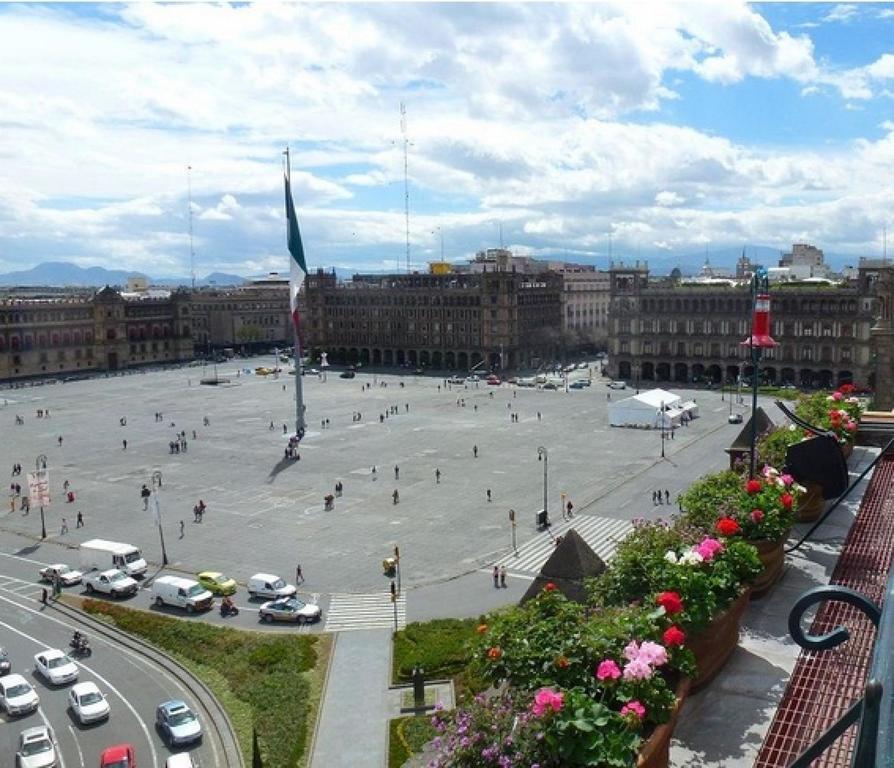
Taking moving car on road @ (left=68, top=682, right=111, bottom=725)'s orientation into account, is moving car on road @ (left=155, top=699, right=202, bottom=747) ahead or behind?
ahead

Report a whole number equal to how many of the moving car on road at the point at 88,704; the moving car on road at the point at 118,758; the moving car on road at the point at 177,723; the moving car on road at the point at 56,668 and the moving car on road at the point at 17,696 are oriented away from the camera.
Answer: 0

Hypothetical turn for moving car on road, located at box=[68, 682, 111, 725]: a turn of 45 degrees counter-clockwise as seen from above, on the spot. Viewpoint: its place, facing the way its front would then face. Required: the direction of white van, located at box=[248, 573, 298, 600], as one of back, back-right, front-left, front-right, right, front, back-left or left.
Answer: front-left

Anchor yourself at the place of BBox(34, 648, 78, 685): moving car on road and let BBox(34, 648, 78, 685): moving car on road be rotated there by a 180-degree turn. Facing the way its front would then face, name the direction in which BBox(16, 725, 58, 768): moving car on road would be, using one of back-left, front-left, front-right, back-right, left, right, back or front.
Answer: back-left

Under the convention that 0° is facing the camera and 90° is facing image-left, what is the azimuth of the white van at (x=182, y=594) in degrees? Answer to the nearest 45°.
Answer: approximately 315°

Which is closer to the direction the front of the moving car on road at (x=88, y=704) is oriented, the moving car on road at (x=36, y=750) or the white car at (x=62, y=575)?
the moving car on road

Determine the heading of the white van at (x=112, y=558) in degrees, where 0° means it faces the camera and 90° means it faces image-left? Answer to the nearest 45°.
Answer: approximately 315°

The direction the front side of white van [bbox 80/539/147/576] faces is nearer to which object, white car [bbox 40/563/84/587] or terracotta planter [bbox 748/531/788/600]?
the terracotta planter

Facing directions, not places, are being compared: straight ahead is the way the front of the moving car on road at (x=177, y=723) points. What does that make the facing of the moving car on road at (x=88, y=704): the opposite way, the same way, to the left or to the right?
the same way

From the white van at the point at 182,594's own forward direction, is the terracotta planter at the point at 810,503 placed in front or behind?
in front

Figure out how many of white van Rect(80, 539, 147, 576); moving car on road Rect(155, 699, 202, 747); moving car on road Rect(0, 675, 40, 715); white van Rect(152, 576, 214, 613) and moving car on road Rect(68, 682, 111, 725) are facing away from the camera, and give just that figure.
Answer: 0

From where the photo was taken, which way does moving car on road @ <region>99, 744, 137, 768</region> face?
toward the camera
